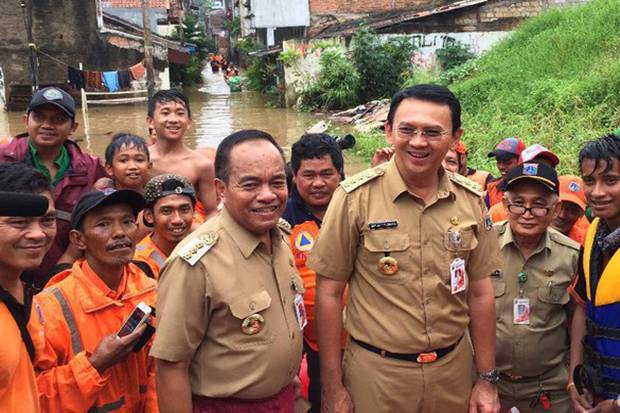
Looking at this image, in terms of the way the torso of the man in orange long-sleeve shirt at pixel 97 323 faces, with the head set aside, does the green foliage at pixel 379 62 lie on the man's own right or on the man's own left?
on the man's own left

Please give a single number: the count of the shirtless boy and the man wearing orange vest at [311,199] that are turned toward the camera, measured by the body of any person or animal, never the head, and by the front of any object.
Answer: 2

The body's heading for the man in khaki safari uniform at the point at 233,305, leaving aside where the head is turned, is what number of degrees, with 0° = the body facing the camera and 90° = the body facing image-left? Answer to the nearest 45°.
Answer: approximately 315°

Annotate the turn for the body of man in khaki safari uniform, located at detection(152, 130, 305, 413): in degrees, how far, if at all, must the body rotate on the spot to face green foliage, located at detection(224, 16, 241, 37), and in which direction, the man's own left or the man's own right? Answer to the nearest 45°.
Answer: approximately 135° to the man's own left

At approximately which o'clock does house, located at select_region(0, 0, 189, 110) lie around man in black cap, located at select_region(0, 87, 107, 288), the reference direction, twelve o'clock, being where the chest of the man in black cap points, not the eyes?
The house is roughly at 6 o'clock from the man in black cap.

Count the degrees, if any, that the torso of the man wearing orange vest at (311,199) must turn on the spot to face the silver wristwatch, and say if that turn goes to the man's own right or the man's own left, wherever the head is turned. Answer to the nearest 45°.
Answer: approximately 45° to the man's own left

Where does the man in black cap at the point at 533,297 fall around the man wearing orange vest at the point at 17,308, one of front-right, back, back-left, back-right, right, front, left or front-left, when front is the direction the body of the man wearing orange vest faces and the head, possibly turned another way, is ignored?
front-left

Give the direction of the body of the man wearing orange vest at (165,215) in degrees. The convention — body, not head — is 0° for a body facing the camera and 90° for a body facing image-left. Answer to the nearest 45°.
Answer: approximately 315°

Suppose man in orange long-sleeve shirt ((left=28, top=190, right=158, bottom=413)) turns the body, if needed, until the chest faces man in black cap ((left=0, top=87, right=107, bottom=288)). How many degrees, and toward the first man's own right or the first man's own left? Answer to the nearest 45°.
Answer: approximately 135° to the first man's own left

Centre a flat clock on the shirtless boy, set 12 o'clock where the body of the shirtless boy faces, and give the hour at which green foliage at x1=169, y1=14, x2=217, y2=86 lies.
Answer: The green foliage is roughly at 6 o'clock from the shirtless boy.

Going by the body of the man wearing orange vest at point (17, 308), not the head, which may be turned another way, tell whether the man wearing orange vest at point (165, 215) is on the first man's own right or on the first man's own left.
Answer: on the first man's own left
